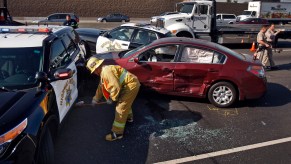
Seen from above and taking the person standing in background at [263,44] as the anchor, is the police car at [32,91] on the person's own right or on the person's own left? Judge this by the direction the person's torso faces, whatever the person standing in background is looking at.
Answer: on the person's own right

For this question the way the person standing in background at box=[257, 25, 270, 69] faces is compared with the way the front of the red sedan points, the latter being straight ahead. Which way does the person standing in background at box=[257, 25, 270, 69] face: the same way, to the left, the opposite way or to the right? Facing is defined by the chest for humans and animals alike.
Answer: the opposite way

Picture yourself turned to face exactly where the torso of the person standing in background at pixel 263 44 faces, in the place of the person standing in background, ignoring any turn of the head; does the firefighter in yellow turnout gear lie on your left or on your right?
on your right

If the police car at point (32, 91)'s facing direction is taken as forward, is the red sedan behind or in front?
behind

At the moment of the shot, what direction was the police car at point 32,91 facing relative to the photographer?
facing the viewer and to the left of the viewer
